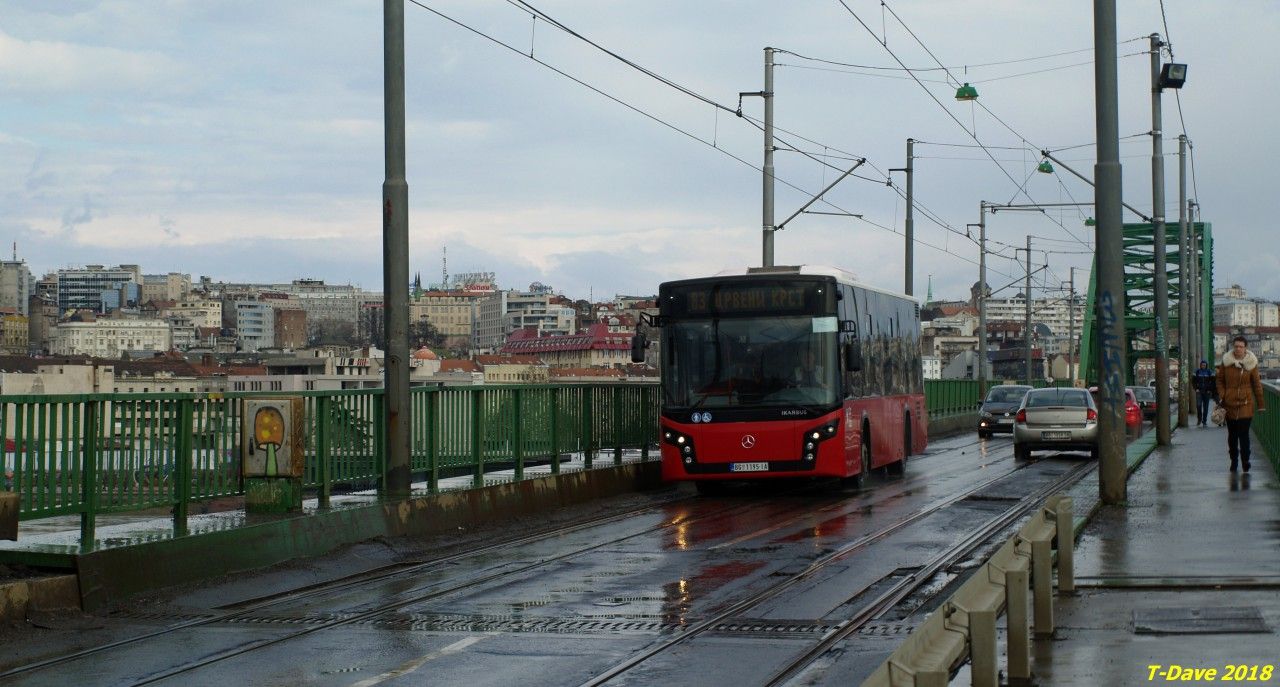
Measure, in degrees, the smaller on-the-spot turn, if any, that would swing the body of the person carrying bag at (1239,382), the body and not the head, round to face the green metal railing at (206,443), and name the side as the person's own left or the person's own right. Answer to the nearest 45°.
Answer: approximately 45° to the person's own right

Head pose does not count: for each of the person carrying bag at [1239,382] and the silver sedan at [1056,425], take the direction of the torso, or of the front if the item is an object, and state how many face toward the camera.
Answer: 1

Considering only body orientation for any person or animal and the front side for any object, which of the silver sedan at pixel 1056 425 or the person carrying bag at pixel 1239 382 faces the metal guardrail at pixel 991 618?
the person carrying bag

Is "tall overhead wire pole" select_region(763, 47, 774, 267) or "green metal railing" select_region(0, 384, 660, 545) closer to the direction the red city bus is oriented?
the green metal railing

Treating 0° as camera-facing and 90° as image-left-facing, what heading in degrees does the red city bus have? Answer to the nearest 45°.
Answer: approximately 45°

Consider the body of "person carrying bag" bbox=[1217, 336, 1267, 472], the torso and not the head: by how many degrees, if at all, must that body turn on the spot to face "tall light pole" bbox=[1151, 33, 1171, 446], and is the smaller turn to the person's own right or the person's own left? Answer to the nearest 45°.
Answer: approximately 180°

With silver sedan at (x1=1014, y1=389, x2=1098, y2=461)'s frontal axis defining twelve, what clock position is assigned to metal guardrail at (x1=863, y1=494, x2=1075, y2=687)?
The metal guardrail is roughly at 6 o'clock from the silver sedan.

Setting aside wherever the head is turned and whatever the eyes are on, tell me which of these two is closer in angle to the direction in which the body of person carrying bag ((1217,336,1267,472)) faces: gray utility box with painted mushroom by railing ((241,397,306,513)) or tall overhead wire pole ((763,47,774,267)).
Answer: the gray utility box with painted mushroom by railing

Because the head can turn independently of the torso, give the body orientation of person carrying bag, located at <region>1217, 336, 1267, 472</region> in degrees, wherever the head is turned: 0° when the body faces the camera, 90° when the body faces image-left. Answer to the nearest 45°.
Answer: approximately 0°

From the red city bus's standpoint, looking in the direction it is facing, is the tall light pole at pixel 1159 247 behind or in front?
behind

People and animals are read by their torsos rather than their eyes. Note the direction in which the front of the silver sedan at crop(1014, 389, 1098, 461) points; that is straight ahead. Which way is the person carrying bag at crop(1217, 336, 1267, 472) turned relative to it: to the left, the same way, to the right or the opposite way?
the opposite way

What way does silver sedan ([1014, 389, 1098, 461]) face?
away from the camera
